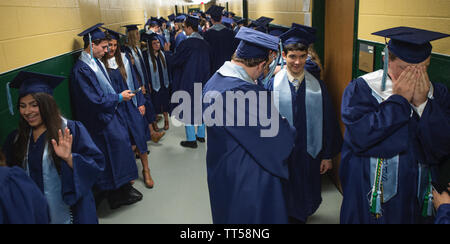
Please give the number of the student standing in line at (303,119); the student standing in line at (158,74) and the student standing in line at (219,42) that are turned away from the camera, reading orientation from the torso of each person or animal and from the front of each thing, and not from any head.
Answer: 1

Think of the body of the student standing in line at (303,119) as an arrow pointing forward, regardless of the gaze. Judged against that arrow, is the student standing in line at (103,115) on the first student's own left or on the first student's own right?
on the first student's own right

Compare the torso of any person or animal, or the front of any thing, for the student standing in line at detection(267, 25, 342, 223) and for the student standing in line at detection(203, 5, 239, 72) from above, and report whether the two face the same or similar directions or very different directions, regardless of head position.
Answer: very different directions

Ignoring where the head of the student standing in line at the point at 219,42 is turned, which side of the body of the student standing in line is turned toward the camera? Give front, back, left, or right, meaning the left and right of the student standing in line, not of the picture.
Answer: back
